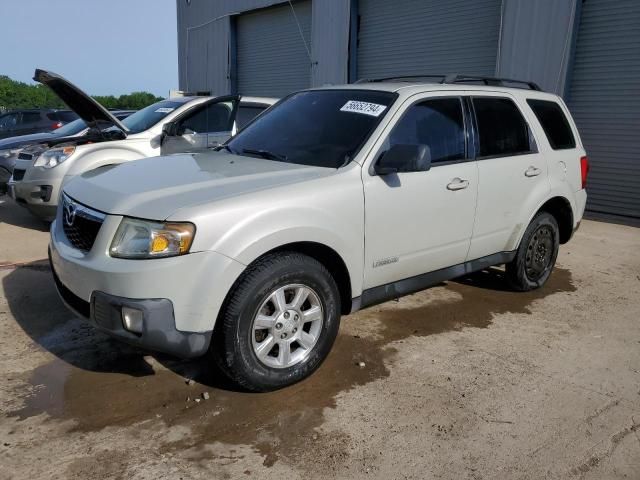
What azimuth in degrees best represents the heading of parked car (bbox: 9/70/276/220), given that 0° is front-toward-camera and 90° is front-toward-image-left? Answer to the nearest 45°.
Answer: approximately 45°

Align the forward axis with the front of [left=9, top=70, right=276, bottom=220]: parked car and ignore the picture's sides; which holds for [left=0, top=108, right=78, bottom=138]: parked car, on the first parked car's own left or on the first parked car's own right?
on the first parked car's own right

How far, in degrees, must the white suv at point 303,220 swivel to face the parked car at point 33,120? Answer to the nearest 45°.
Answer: approximately 90° to its right

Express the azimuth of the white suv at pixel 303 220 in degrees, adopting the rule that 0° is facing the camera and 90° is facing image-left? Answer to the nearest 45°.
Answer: approximately 45°

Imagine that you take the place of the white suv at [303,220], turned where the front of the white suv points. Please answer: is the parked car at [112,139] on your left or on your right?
on your right
